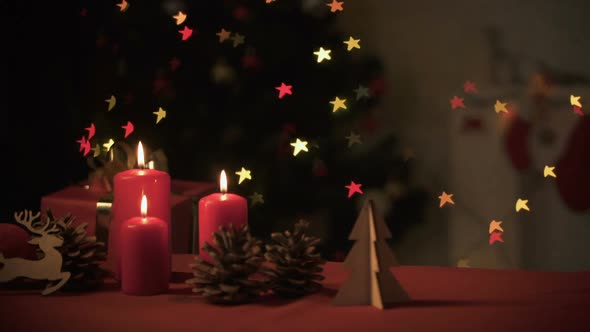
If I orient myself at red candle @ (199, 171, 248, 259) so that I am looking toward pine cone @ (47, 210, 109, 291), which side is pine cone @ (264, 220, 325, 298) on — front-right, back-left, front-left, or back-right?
back-left

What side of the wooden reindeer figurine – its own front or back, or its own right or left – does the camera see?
right

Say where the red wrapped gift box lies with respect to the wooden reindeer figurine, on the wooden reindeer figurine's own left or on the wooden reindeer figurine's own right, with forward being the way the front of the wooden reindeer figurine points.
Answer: on the wooden reindeer figurine's own left
